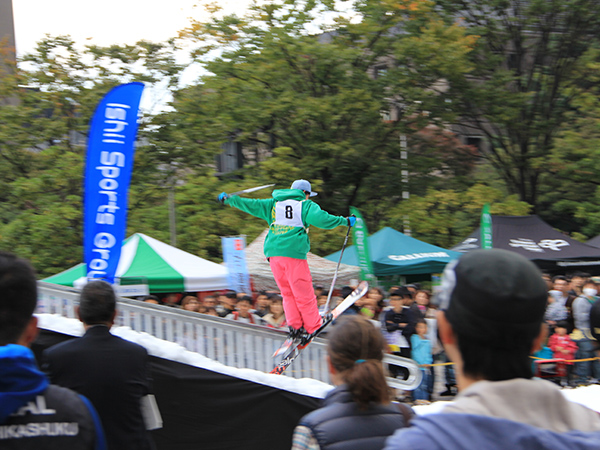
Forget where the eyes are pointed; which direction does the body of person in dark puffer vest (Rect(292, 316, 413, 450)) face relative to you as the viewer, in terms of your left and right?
facing away from the viewer

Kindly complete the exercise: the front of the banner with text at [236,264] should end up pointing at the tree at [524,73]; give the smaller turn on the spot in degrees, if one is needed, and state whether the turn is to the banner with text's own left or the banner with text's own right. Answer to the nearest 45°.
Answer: approximately 135° to the banner with text's own left

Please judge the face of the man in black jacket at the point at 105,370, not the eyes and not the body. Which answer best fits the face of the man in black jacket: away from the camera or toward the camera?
away from the camera

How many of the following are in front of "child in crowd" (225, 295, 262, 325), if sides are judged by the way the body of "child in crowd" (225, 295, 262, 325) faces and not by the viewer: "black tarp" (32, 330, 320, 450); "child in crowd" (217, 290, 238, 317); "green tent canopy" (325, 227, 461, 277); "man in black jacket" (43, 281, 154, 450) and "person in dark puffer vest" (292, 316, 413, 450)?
3

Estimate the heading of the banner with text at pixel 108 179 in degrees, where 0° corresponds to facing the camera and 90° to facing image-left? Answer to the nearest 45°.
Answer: approximately 0°

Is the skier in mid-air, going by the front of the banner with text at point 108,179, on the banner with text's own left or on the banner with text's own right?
on the banner with text's own left

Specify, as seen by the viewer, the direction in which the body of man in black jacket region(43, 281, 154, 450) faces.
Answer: away from the camera

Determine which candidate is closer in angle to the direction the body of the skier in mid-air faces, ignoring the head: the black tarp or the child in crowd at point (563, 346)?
the child in crowd
